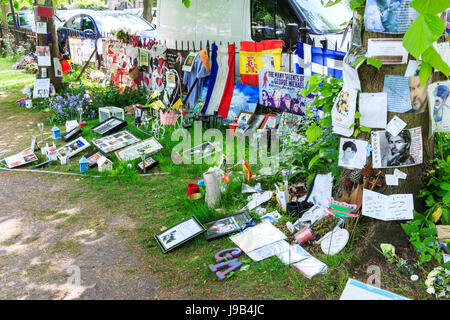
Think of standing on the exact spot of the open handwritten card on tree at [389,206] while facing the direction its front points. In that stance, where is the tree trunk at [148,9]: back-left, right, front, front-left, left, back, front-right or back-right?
back-right

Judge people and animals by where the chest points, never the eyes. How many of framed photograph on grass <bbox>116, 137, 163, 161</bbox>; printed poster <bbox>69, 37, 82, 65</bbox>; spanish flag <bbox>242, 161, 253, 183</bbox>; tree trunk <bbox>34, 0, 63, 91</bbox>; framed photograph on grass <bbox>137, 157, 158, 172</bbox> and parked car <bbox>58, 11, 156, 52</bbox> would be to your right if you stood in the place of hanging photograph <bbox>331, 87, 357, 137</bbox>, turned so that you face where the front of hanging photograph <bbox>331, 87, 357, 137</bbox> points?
6

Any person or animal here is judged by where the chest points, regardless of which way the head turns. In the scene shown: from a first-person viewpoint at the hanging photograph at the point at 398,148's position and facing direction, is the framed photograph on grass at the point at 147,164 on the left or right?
on its right

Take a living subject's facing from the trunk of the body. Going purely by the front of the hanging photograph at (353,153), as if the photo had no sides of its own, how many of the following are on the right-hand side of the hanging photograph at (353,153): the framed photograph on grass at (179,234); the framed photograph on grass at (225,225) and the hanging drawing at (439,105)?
2

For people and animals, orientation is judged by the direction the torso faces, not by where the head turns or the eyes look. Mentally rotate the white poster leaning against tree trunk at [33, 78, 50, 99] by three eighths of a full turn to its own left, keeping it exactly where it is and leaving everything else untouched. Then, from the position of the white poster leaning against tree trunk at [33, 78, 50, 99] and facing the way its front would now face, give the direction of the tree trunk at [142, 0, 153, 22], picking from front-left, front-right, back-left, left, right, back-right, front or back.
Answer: front

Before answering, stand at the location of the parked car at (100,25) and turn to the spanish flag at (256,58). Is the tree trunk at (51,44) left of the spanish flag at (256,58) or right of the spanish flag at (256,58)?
right

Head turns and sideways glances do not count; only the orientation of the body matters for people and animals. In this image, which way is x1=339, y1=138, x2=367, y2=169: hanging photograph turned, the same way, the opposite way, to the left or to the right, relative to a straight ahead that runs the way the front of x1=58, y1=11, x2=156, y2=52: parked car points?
to the right

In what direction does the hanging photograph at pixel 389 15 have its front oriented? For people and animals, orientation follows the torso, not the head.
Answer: toward the camera

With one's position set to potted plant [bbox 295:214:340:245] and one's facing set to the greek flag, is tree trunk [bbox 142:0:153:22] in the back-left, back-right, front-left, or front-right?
front-left

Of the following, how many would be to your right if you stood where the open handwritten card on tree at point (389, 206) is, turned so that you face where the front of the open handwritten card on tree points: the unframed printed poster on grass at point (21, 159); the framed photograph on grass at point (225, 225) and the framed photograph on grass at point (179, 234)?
3

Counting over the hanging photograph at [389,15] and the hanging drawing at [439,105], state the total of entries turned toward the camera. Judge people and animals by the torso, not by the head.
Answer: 2

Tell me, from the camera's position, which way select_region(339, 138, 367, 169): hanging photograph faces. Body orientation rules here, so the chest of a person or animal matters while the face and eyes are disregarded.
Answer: facing the viewer
